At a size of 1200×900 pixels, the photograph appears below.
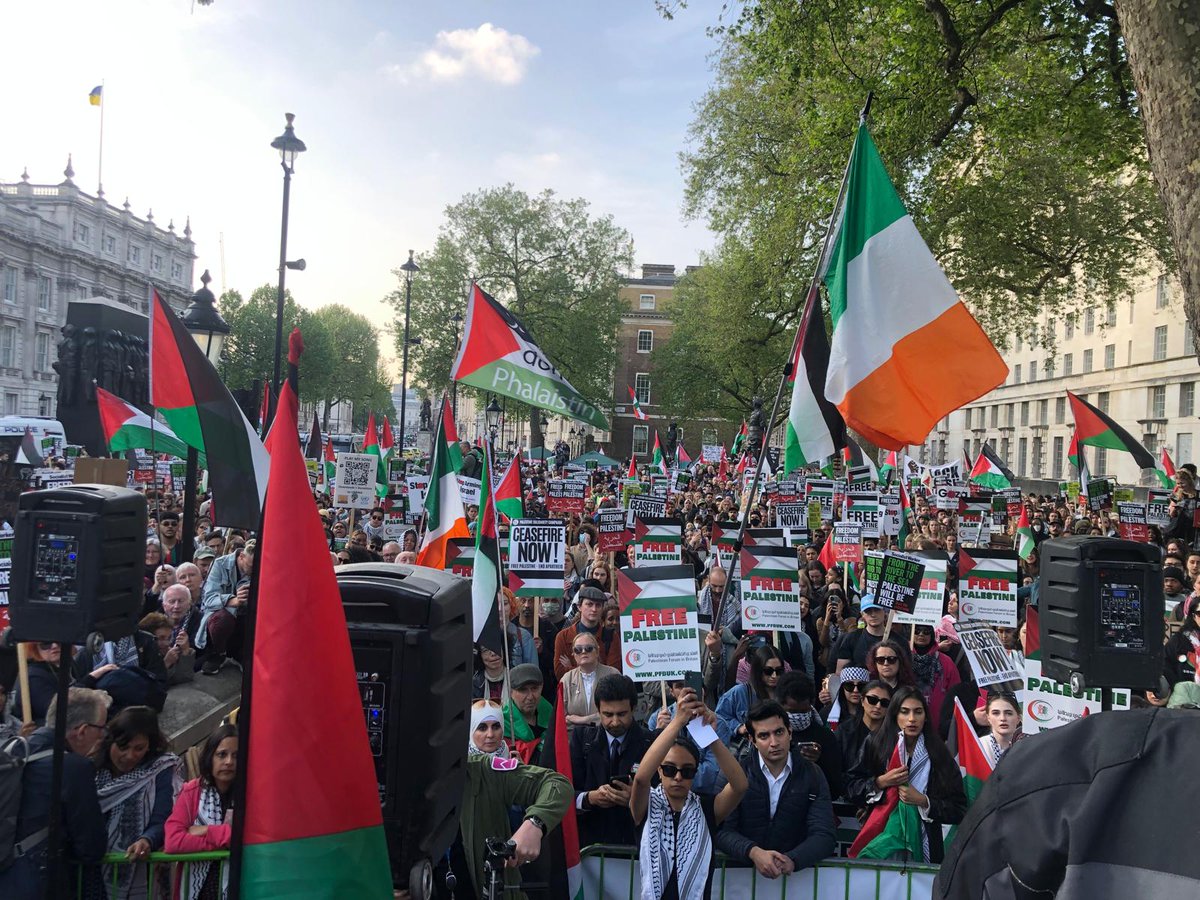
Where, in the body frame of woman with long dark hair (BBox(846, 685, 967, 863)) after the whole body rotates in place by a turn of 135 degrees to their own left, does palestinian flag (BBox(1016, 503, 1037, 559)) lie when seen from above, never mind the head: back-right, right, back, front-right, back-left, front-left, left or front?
front-left

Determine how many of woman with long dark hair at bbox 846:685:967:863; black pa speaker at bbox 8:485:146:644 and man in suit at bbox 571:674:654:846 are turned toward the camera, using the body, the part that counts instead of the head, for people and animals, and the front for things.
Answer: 2

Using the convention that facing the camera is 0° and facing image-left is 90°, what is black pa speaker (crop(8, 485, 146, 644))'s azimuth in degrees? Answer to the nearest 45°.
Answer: approximately 225°

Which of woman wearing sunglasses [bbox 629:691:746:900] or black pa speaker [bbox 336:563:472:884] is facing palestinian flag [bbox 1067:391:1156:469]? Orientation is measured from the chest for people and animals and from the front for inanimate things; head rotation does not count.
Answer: the black pa speaker

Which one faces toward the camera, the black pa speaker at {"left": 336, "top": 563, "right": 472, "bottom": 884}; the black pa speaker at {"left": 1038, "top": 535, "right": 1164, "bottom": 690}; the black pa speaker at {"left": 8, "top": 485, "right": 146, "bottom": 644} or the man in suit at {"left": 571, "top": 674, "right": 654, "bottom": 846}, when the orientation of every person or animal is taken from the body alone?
the man in suit

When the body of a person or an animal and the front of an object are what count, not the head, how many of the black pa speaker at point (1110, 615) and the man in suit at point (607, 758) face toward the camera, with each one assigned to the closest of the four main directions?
1

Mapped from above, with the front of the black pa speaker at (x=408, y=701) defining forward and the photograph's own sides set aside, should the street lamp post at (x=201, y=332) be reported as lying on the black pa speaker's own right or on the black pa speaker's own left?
on the black pa speaker's own left

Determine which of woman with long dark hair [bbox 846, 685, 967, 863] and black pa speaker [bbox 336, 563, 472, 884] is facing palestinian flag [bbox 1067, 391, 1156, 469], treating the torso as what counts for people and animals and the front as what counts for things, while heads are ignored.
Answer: the black pa speaker

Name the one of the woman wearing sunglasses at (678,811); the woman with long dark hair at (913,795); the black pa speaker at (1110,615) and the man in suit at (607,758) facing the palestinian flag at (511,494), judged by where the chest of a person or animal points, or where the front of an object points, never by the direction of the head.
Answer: the black pa speaker

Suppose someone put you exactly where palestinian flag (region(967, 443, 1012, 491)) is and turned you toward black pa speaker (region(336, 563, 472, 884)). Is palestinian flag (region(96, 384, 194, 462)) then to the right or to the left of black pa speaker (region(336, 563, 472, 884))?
right

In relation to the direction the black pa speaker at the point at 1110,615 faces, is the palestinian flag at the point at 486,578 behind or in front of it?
in front

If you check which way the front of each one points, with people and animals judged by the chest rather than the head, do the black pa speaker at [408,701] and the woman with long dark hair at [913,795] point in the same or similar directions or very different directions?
very different directions

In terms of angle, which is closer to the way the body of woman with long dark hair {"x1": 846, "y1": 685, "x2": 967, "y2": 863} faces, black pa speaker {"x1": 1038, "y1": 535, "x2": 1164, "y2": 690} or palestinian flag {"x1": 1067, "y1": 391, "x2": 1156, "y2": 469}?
the black pa speaker
